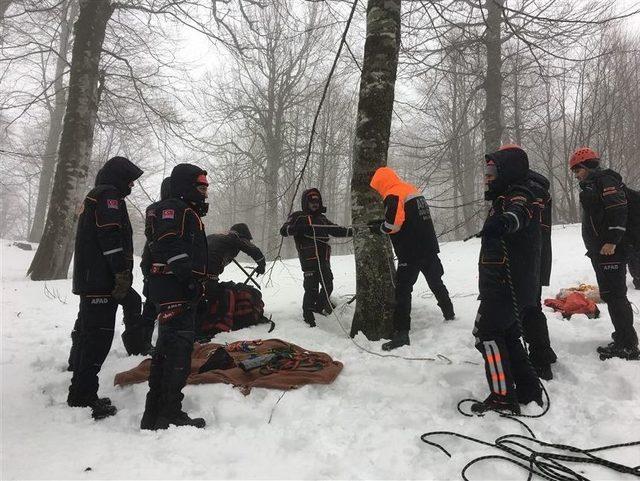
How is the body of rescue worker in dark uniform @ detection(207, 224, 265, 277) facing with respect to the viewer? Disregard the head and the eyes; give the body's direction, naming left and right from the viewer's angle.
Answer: facing to the right of the viewer

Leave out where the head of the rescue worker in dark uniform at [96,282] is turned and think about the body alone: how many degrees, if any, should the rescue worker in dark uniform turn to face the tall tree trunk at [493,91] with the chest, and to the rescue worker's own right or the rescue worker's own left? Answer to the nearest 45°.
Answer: approximately 45° to the rescue worker's own left

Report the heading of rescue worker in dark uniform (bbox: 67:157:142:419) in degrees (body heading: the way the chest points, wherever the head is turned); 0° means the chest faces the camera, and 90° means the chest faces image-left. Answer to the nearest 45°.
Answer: approximately 270°

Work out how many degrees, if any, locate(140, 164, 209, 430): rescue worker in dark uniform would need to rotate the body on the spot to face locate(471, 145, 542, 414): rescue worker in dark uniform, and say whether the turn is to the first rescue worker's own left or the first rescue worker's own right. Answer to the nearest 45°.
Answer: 0° — they already face them

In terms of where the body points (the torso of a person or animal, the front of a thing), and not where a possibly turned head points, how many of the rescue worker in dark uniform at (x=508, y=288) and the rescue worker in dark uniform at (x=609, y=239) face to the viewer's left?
2

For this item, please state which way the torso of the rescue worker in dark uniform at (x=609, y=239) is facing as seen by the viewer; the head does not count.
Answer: to the viewer's left

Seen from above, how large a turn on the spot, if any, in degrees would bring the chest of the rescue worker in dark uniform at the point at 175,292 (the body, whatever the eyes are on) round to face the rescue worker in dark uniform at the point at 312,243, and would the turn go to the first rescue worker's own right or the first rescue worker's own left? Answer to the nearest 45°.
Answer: approximately 45° to the first rescue worker's own left

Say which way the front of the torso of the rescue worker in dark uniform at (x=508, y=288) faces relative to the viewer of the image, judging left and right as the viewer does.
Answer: facing to the left of the viewer
